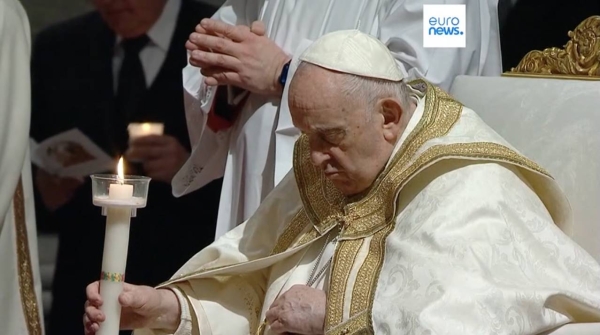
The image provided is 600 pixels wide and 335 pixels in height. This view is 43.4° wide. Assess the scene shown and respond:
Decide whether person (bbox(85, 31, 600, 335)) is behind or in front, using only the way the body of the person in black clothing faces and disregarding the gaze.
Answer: in front

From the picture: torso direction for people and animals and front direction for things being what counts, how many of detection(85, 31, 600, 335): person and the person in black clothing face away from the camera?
0

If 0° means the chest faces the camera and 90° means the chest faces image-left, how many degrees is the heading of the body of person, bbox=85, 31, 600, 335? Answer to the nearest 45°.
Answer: approximately 45°

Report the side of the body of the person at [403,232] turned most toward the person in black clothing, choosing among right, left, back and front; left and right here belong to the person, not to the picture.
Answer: right

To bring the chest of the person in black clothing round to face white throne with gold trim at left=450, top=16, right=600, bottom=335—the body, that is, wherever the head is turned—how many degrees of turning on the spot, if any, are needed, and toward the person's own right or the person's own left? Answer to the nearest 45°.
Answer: approximately 45° to the person's own left

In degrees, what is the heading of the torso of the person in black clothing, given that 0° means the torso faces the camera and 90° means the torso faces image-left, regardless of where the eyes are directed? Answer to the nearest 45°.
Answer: approximately 0°
